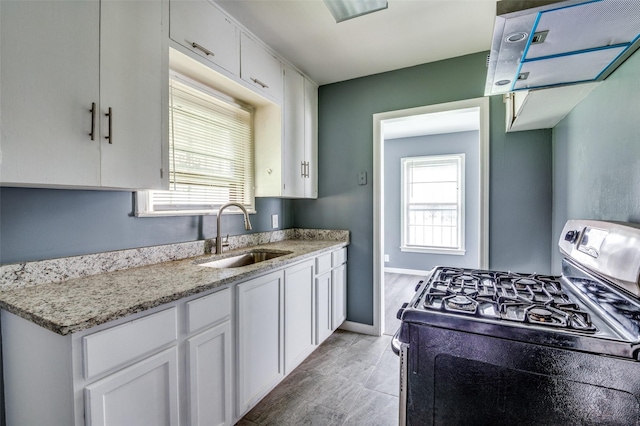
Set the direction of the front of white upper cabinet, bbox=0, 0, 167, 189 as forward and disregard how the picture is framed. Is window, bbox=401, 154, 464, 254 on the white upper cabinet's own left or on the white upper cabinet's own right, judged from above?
on the white upper cabinet's own left

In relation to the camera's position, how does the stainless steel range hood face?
facing to the left of the viewer

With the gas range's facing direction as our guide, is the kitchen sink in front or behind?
in front

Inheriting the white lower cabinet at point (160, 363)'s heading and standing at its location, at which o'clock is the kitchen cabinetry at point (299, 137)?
The kitchen cabinetry is roughly at 9 o'clock from the white lower cabinet.

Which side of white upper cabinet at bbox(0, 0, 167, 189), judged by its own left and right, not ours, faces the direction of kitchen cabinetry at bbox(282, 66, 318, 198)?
left

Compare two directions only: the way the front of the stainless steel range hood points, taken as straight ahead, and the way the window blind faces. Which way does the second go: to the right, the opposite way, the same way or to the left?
the opposite way

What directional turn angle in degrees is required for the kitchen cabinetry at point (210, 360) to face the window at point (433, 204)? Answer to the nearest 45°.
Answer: approximately 90° to its left

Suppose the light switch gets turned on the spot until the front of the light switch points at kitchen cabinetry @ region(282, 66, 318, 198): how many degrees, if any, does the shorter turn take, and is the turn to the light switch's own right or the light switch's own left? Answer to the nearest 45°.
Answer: approximately 90° to the light switch's own right

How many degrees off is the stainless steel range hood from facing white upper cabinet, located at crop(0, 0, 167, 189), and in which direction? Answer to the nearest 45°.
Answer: approximately 45° to its left

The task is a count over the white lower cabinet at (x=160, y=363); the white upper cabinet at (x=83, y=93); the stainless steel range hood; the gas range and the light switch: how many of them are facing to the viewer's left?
2

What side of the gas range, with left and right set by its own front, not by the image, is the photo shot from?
left
